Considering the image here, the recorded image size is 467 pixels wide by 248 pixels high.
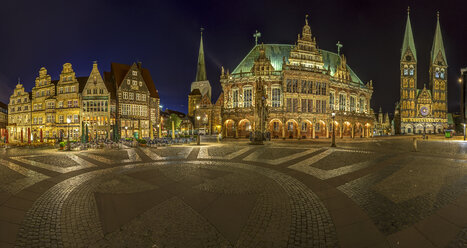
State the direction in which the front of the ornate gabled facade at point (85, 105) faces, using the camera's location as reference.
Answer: facing the viewer

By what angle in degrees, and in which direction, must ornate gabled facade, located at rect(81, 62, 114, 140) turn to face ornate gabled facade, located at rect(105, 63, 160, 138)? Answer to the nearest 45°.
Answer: approximately 90° to its left

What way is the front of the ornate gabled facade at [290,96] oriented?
toward the camera

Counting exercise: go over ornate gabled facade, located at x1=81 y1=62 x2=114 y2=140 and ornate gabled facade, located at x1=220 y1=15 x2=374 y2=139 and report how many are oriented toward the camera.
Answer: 2

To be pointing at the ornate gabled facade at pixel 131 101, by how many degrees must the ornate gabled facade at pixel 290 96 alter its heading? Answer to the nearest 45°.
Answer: approximately 90° to its right

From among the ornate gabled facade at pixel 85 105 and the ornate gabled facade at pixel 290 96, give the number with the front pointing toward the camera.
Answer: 2

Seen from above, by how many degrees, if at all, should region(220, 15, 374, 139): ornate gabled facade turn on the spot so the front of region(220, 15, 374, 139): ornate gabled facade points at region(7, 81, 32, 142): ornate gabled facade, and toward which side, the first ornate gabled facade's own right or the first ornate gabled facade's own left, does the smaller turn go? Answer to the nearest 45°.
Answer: approximately 90° to the first ornate gabled facade's own right

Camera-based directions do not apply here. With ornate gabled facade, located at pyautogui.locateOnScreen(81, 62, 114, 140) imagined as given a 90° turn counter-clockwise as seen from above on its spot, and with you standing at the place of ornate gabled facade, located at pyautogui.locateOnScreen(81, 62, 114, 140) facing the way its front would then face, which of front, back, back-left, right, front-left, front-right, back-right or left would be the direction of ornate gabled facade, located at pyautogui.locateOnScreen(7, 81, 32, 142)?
back-left

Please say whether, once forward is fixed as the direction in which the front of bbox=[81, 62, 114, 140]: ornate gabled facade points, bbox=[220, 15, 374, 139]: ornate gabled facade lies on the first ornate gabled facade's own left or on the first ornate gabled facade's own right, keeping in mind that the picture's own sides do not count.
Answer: on the first ornate gabled facade's own left

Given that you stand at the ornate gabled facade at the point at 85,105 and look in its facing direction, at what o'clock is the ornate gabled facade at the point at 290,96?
the ornate gabled facade at the point at 290,96 is roughly at 10 o'clock from the ornate gabled facade at the point at 85,105.

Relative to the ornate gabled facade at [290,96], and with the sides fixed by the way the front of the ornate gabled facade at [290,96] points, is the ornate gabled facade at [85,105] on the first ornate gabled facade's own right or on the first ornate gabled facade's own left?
on the first ornate gabled facade's own right

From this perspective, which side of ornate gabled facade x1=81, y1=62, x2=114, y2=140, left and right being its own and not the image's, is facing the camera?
front
